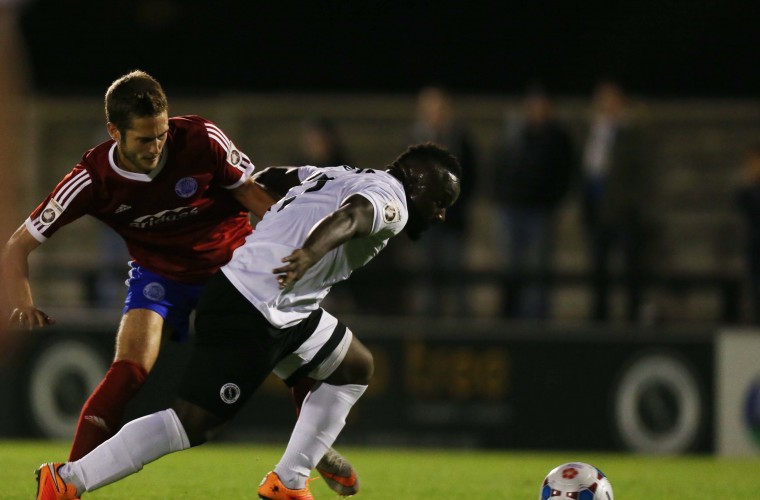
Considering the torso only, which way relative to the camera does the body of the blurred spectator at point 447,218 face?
toward the camera

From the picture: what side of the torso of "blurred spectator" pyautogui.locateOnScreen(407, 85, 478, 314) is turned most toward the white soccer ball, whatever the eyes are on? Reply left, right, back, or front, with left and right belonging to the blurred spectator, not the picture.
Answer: front

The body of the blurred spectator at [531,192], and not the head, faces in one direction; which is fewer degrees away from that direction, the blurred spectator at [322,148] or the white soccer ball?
the white soccer ball

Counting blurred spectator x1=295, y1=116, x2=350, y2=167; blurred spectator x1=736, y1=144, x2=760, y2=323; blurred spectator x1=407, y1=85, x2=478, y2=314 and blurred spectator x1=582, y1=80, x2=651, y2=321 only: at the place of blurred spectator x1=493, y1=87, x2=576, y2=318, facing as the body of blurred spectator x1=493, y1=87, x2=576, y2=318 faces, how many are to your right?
2

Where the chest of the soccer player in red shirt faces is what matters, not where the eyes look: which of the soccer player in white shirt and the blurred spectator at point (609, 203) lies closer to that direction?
the soccer player in white shirt

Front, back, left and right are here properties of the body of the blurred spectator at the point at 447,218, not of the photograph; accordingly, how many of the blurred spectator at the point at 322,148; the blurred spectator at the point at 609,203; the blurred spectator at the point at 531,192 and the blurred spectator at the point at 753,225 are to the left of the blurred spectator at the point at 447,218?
3

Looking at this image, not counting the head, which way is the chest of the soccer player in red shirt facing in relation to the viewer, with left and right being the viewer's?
facing the viewer and to the right of the viewer

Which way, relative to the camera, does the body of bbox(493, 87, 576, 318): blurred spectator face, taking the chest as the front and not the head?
toward the camera

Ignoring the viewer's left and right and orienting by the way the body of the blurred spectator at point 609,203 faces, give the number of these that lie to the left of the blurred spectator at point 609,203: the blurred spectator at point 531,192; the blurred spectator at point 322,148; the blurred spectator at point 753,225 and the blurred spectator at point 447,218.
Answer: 1

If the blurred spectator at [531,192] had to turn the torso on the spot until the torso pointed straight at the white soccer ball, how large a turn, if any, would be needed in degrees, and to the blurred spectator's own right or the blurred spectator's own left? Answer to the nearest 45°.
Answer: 0° — they already face it

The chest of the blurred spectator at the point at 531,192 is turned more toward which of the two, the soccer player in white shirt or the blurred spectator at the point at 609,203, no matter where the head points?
the soccer player in white shirt

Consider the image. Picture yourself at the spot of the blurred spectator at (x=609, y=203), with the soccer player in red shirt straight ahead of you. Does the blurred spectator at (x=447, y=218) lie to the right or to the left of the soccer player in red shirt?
right

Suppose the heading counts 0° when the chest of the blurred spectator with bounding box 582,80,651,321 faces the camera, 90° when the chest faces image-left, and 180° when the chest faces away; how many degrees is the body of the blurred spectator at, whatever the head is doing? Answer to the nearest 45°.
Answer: approximately 0°

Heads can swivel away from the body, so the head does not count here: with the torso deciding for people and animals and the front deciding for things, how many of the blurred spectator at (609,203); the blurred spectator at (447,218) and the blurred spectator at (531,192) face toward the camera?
3

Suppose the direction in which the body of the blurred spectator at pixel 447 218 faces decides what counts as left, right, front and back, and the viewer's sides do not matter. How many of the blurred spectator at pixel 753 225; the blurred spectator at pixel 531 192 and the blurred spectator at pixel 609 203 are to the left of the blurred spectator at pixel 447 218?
3
